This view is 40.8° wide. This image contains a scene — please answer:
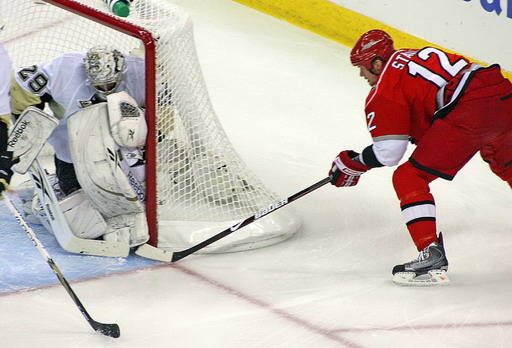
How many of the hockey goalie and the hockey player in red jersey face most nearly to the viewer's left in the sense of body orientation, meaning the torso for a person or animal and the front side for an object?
1

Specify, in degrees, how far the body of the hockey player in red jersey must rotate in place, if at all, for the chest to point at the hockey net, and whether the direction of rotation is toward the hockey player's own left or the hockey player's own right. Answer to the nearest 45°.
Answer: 0° — they already face it

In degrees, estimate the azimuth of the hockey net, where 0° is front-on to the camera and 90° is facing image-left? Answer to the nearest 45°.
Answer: approximately 45°

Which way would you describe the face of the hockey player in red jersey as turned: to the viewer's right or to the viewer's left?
to the viewer's left

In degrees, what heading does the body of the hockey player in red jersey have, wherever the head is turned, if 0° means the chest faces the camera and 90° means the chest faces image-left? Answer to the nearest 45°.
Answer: approximately 90°

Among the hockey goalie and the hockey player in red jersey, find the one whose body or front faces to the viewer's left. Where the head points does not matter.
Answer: the hockey player in red jersey

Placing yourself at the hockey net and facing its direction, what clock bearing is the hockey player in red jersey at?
The hockey player in red jersey is roughly at 8 o'clock from the hockey net.
